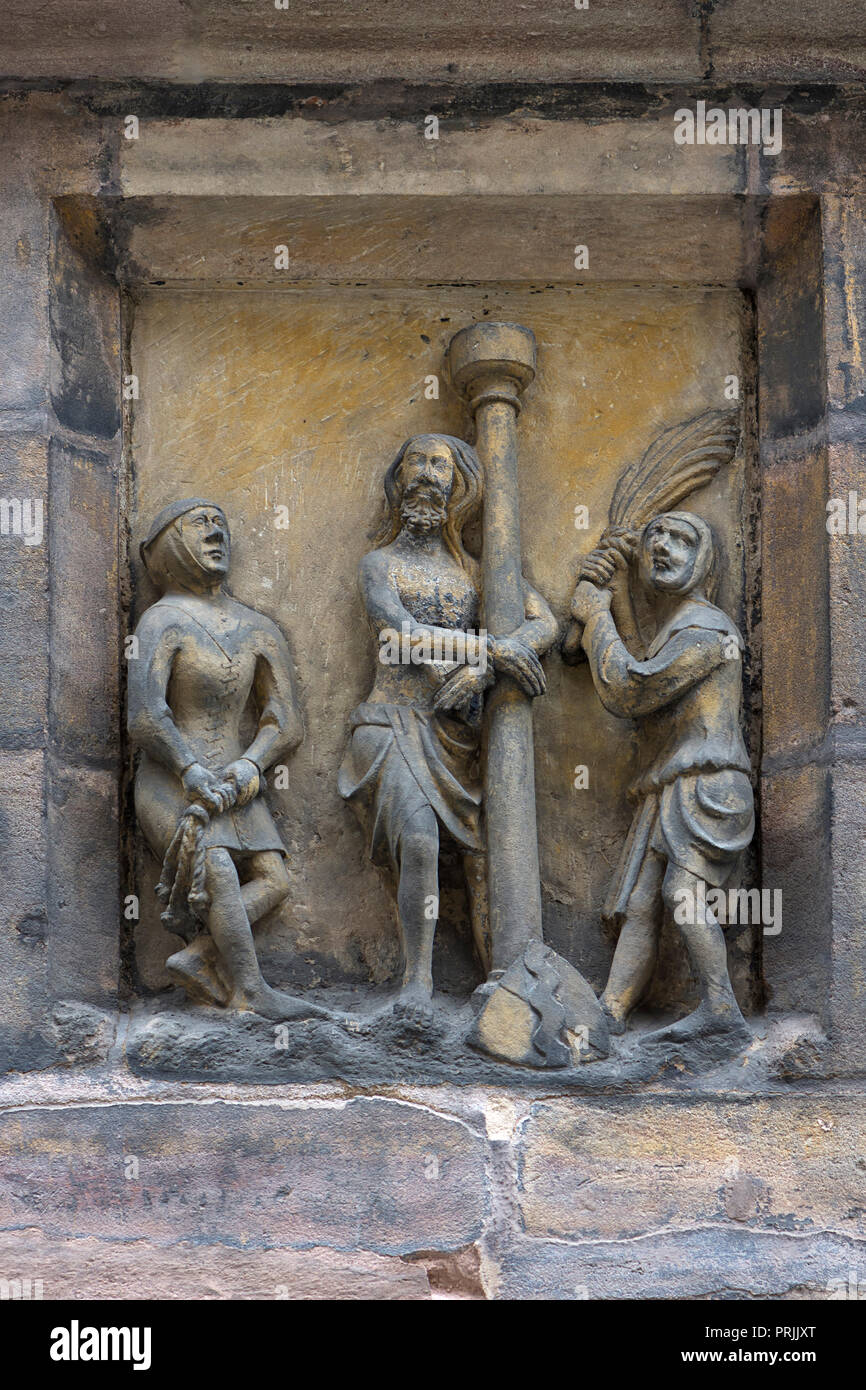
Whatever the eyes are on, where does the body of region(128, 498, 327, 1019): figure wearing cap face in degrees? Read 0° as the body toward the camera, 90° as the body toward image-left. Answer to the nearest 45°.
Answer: approximately 315°

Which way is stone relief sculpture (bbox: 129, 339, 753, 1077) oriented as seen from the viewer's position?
toward the camera
